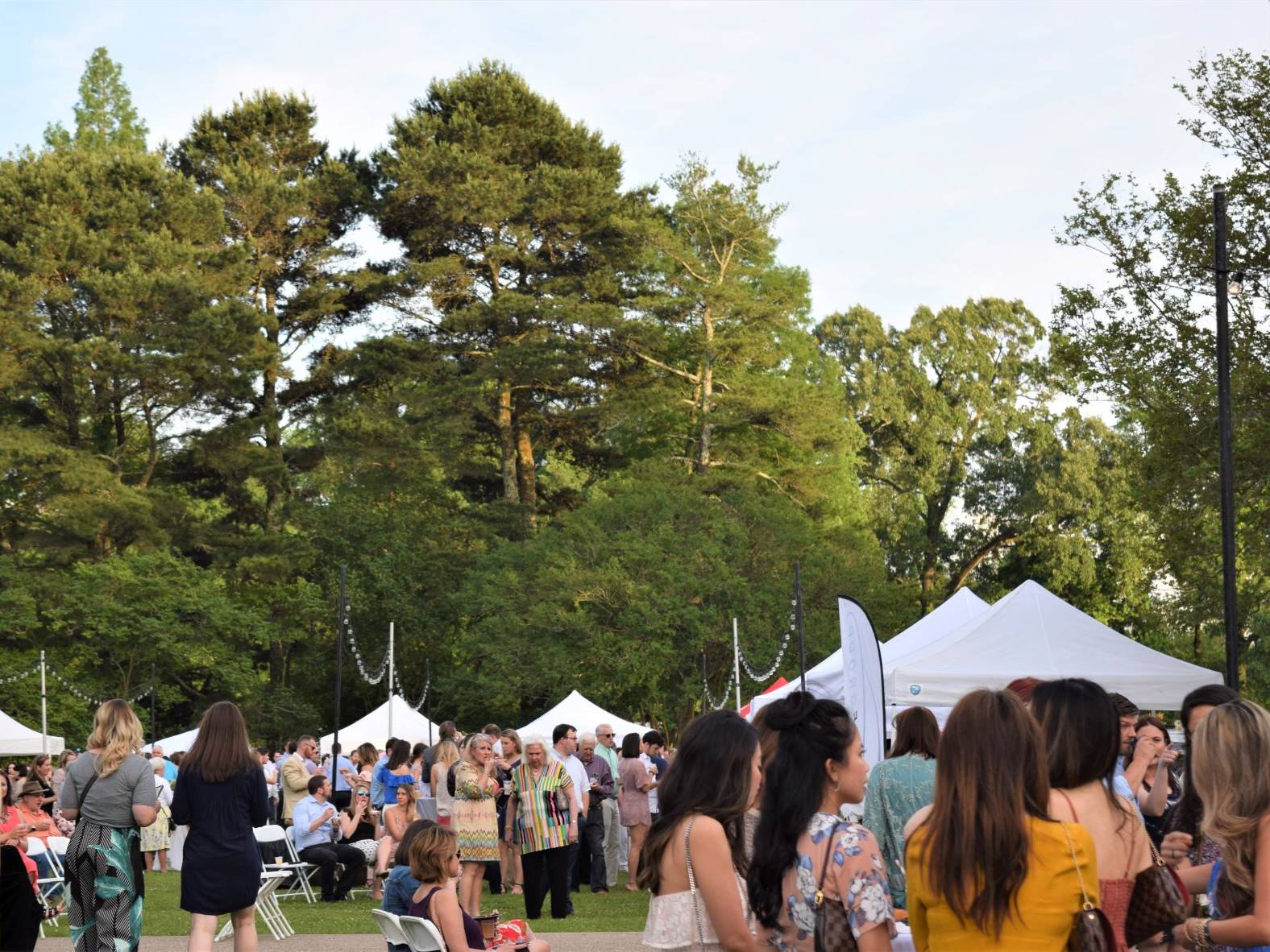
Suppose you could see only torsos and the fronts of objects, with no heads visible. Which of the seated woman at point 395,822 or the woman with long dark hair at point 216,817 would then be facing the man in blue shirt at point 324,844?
the woman with long dark hair

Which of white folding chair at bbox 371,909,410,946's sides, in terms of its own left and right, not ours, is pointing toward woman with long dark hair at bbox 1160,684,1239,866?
right

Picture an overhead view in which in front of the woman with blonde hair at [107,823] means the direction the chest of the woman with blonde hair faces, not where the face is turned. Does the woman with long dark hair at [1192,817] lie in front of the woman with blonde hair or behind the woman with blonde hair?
behind

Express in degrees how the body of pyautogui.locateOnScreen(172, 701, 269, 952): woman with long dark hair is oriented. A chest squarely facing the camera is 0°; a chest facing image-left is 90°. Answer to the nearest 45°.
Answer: approximately 180°

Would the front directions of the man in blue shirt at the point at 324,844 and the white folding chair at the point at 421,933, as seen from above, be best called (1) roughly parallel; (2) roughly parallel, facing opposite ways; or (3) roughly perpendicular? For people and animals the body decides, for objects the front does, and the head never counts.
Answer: roughly perpendicular

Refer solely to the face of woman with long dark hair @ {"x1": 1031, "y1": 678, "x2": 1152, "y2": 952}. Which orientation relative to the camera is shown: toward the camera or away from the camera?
away from the camera

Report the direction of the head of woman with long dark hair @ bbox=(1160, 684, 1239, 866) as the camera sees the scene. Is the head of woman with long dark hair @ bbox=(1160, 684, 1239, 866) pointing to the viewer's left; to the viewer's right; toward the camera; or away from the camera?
to the viewer's left
